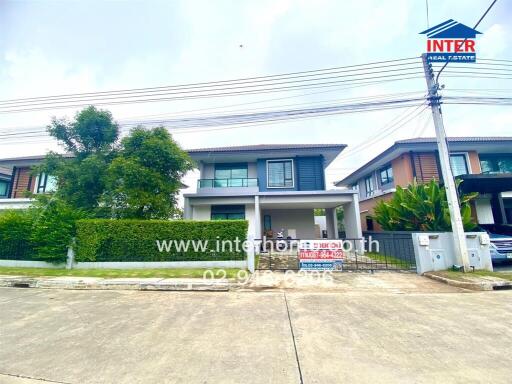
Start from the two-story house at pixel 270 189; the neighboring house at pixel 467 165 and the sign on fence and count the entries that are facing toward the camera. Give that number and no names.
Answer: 3

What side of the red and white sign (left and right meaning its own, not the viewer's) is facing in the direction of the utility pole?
left

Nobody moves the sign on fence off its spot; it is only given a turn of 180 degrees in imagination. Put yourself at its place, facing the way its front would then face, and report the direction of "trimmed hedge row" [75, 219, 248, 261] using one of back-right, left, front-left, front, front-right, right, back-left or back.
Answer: left

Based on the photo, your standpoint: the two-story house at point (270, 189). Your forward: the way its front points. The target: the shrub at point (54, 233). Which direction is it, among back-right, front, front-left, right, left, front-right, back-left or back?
front-right

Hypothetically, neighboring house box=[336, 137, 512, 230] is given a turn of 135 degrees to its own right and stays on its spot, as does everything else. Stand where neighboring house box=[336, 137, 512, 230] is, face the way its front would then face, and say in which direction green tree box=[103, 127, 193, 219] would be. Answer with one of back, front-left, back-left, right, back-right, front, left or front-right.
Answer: left

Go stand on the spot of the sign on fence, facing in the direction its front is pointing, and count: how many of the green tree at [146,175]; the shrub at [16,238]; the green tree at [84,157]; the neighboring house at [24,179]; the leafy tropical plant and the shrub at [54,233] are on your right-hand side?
5

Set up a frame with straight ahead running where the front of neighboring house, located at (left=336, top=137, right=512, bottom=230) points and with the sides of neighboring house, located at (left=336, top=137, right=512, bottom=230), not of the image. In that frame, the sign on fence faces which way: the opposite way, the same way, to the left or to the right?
the same way

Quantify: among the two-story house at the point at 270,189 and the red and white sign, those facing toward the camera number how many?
2

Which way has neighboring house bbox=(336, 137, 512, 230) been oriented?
toward the camera

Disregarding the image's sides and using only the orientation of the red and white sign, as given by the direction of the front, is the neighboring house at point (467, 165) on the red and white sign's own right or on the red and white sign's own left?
on the red and white sign's own left

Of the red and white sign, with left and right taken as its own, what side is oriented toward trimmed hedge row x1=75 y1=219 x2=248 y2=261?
right

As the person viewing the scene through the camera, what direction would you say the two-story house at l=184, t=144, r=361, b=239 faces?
facing the viewer

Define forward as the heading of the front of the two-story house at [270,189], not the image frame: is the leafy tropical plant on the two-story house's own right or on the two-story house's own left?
on the two-story house's own left

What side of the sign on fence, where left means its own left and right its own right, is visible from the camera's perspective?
front

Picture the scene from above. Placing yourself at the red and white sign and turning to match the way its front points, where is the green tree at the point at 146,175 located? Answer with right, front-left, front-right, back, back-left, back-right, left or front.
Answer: right

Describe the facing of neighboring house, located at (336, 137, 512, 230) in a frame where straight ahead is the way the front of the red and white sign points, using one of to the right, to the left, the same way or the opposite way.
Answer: the same way

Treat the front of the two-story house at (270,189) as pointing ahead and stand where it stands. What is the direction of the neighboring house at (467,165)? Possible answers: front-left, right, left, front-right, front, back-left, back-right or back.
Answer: left

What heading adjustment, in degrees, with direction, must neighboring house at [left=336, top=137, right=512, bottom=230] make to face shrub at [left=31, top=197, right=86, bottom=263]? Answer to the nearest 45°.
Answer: approximately 45° to its right

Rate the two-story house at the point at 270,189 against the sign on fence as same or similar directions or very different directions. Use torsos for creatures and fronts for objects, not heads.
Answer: same or similar directions
